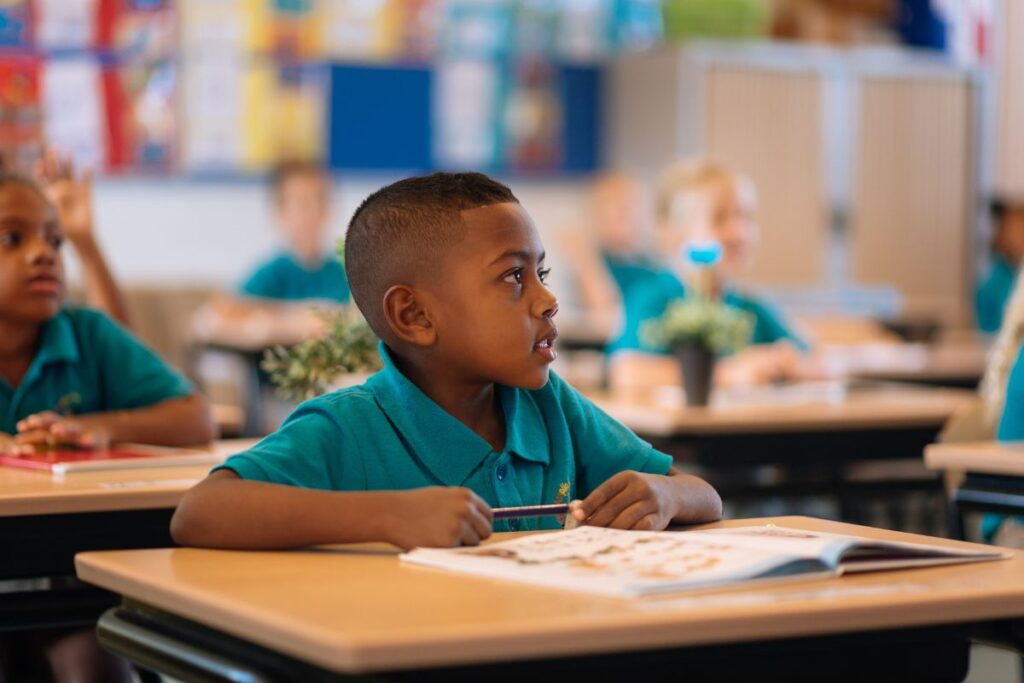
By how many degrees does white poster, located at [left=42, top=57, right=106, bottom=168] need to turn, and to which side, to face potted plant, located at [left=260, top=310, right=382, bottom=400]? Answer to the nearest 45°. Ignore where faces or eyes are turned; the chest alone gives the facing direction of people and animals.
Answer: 0° — it already faces it

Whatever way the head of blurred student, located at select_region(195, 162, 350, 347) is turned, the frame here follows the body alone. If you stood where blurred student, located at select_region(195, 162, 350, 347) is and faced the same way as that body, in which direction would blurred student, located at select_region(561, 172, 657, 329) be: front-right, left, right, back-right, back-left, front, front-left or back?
back-left

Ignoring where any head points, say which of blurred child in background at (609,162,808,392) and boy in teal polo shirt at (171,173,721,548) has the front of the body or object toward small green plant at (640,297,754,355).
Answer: the blurred child in background

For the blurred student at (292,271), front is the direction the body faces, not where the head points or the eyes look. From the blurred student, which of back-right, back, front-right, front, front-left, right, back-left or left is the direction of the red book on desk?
front

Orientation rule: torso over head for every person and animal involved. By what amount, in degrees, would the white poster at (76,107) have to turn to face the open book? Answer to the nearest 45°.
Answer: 0° — it already faces it

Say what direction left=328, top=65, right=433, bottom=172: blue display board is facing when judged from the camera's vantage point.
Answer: facing the viewer

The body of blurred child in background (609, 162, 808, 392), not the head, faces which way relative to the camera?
toward the camera

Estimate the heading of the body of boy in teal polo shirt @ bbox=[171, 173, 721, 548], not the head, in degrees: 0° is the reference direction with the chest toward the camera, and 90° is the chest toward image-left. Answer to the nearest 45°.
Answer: approximately 315°

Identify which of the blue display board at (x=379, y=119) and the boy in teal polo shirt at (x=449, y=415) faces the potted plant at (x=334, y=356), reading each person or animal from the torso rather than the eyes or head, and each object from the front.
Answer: the blue display board

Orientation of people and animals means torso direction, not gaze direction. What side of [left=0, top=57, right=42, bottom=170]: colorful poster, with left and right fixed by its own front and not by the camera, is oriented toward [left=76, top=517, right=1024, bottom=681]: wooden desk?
front

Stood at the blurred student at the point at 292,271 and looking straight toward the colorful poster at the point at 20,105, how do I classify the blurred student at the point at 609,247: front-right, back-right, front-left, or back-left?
back-right
